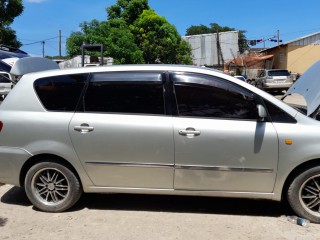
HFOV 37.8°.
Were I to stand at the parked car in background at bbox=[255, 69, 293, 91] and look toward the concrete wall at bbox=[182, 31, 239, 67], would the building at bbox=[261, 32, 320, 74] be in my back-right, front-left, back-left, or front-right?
front-right

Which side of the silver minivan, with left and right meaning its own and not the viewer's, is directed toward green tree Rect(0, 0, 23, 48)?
left

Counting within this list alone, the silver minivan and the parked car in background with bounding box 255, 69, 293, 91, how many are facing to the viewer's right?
1

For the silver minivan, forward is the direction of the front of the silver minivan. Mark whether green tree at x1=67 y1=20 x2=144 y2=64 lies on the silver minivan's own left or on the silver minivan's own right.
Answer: on the silver minivan's own left

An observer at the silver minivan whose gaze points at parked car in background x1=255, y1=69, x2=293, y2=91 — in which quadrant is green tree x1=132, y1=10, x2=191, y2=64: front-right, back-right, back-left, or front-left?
front-left

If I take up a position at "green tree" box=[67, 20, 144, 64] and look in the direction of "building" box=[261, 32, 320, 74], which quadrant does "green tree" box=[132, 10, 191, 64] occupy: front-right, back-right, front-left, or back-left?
front-left

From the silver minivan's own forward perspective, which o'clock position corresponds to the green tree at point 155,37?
The green tree is roughly at 9 o'clock from the silver minivan.

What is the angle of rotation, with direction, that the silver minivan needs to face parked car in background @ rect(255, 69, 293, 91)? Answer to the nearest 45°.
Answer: approximately 90° to its left

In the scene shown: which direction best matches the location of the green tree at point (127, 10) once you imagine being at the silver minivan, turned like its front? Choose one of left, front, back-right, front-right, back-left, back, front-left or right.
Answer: left

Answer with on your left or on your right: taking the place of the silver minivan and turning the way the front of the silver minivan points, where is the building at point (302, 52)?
on your left

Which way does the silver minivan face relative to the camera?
to the viewer's right
